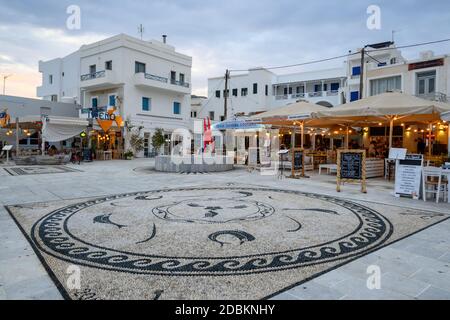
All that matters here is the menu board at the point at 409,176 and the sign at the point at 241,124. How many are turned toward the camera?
2

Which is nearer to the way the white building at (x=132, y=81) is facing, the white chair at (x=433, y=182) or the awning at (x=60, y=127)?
the white chair

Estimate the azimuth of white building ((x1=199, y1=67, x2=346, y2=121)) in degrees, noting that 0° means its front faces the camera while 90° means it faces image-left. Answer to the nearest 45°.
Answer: approximately 45°

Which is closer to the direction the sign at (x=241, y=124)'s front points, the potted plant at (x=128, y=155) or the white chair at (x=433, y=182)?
the white chair

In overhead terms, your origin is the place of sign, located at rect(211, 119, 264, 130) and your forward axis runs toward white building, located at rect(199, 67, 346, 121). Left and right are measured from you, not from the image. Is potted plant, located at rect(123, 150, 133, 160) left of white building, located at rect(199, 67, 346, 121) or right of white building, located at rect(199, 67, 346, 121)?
left

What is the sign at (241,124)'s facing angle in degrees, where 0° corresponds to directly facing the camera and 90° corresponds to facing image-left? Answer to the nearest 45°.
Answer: approximately 0°

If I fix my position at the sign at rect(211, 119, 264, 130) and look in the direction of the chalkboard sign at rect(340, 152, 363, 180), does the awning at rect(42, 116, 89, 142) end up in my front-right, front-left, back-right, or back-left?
back-right
